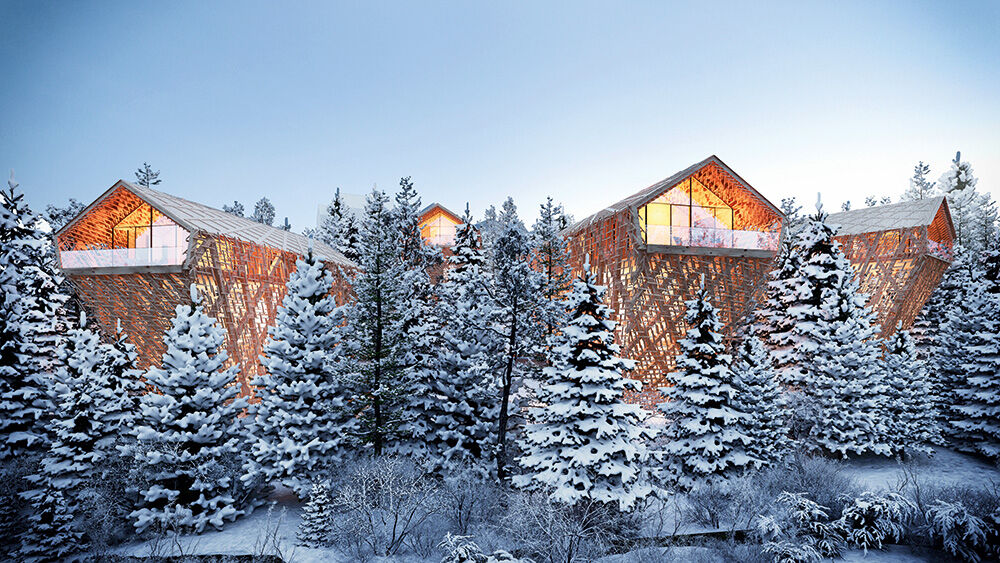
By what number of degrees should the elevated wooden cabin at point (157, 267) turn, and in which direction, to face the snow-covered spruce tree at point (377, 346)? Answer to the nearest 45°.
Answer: approximately 90° to its left

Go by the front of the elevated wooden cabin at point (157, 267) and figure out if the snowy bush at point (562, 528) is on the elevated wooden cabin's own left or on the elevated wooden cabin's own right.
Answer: on the elevated wooden cabin's own left

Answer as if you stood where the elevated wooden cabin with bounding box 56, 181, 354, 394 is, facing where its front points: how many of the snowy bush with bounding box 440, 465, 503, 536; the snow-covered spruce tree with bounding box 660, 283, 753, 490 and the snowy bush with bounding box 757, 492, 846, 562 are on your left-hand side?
3

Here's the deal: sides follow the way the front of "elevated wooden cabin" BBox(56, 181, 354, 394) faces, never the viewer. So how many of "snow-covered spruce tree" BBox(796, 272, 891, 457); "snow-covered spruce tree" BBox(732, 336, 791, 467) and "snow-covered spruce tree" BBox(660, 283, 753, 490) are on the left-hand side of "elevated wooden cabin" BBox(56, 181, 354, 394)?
3

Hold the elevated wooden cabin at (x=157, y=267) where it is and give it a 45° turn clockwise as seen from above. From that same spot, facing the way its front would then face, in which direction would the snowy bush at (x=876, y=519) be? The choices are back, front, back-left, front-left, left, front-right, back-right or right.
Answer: back-left

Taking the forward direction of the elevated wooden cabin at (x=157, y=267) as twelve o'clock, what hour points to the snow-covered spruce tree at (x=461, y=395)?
The snow-covered spruce tree is roughly at 9 o'clock from the elevated wooden cabin.

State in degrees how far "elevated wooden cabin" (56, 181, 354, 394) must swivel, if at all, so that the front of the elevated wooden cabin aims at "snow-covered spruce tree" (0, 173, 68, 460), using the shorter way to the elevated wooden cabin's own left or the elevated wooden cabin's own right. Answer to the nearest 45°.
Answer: approximately 45° to the elevated wooden cabin's own right

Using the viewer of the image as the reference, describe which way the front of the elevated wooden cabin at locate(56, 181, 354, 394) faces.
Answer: facing the viewer and to the left of the viewer

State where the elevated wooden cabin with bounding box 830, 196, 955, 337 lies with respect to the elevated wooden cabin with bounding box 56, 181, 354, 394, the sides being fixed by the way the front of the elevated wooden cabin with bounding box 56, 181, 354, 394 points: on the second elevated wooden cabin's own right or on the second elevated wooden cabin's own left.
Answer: on the second elevated wooden cabin's own left

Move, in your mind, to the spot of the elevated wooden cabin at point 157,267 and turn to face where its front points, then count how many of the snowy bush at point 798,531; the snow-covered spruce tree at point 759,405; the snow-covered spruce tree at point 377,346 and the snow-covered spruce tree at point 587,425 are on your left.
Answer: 4

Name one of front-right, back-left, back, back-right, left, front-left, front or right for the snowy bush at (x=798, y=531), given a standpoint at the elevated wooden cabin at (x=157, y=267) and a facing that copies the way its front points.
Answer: left

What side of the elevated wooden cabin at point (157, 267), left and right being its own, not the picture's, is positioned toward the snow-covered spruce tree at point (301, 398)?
left

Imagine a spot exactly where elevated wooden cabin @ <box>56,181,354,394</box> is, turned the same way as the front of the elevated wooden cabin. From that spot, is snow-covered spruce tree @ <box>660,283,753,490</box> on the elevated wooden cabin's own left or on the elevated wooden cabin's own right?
on the elevated wooden cabin's own left

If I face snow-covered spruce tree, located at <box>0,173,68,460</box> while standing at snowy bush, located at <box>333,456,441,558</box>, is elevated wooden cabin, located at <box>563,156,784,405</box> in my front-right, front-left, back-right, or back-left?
front-right

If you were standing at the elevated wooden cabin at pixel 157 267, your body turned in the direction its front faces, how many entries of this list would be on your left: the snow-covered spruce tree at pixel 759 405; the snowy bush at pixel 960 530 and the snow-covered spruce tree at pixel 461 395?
3
